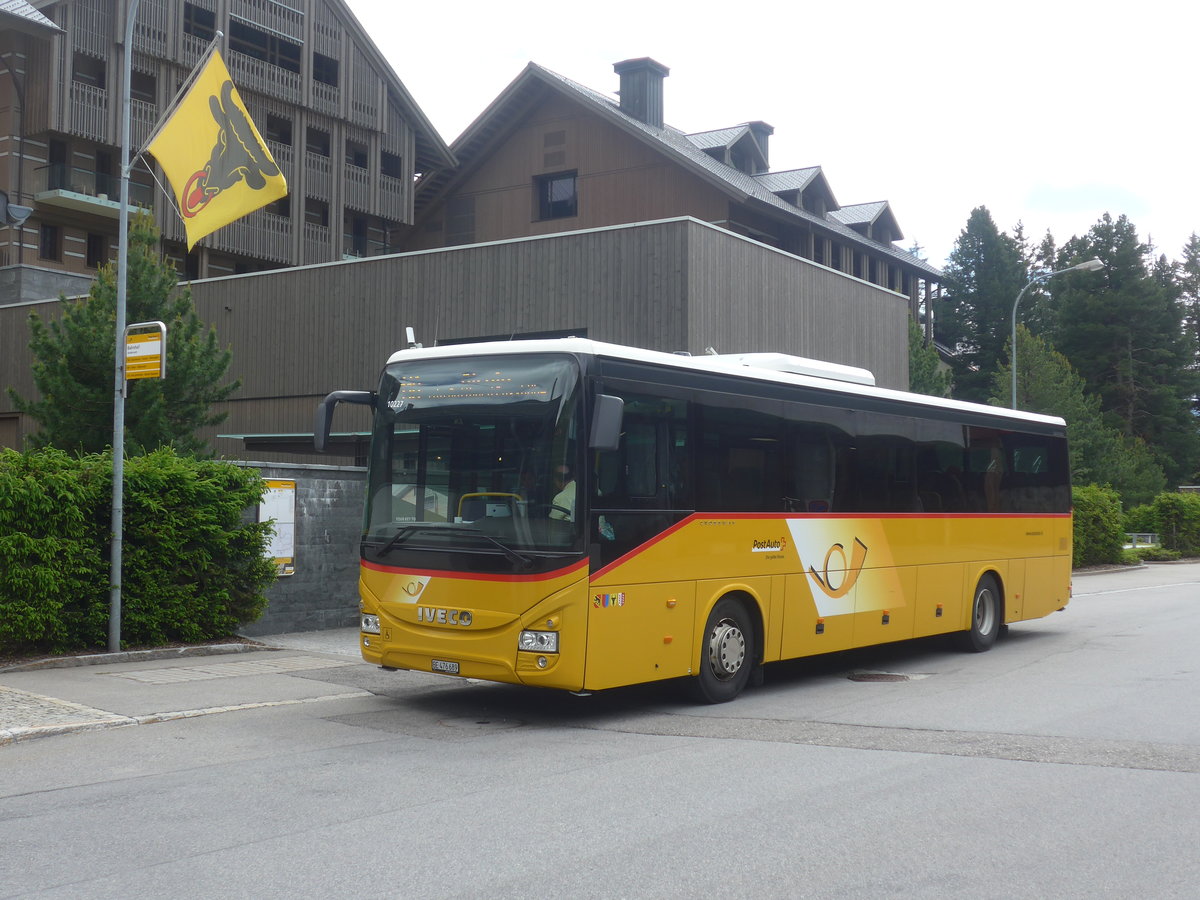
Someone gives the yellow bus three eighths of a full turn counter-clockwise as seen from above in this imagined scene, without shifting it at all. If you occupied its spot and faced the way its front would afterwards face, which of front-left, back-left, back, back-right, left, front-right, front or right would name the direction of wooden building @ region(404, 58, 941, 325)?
left

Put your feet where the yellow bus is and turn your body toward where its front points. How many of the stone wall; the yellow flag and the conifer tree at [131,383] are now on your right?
3

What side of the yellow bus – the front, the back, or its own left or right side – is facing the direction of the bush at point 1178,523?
back

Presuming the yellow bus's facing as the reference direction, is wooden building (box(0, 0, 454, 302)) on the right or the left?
on its right

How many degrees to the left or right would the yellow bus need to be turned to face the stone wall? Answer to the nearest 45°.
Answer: approximately 90° to its right

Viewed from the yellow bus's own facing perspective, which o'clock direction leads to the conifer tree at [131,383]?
The conifer tree is roughly at 3 o'clock from the yellow bus.

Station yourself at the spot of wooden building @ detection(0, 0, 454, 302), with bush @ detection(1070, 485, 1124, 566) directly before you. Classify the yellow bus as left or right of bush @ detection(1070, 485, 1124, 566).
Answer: right

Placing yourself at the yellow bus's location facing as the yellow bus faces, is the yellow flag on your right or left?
on your right

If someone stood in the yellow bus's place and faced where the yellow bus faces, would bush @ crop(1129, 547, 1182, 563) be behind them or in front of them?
behind

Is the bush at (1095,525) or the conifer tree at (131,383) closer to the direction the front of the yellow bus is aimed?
the conifer tree

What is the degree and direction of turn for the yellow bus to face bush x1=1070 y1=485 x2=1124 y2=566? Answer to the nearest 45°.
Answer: approximately 180°

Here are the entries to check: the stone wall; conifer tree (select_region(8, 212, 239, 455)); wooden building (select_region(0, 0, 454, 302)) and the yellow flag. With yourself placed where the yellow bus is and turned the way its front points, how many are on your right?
4

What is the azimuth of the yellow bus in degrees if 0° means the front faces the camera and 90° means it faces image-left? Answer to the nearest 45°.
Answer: approximately 45°
